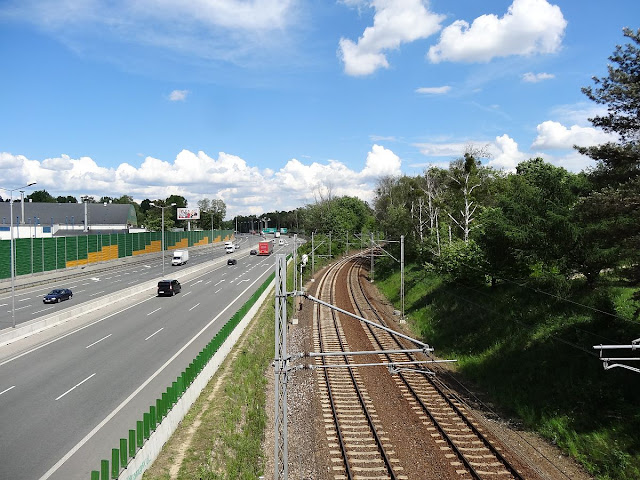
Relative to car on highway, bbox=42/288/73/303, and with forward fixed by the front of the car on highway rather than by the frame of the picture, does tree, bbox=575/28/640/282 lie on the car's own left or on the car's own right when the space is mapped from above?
on the car's own left

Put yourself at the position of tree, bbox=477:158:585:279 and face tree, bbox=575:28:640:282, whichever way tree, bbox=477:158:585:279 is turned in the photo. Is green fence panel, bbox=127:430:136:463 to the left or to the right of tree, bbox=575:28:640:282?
right

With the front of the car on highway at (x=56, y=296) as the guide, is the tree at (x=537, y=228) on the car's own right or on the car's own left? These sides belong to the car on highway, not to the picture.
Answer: on the car's own left

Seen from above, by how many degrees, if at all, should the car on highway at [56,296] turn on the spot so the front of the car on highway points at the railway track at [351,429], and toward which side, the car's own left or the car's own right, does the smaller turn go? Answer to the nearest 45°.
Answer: approximately 45° to the car's own left

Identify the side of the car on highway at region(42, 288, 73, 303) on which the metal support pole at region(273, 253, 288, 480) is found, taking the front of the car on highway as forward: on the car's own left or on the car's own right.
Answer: on the car's own left

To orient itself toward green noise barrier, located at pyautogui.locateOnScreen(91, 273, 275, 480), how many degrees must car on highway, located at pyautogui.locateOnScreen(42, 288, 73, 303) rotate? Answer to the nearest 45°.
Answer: approximately 45° to its left

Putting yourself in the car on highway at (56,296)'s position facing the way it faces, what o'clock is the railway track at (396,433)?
The railway track is roughly at 10 o'clock from the car on highway.

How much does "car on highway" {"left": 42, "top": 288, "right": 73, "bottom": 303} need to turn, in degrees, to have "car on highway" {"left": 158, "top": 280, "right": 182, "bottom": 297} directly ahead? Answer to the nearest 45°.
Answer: approximately 135° to its left

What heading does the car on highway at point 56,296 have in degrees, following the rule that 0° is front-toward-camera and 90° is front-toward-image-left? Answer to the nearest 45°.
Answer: approximately 45°

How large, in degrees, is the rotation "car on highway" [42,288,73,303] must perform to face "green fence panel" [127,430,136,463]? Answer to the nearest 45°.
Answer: approximately 45° to its left
